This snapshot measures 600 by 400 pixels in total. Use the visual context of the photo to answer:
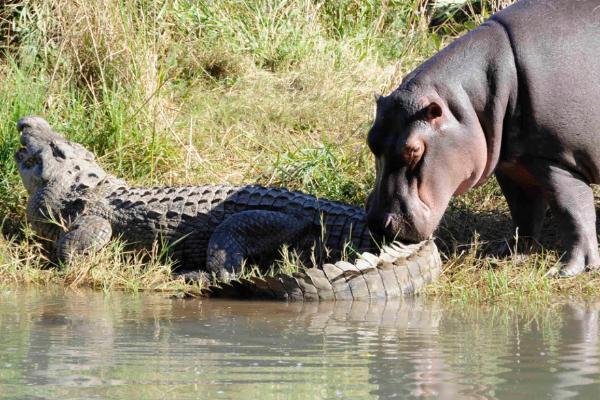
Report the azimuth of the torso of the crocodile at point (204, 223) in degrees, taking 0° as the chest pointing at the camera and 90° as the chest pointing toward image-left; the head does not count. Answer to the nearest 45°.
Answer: approximately 90°

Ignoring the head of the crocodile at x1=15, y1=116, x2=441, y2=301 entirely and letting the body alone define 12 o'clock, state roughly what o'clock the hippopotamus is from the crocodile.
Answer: The hippopotamus is roughly at 7 o'clock from the crocodile.
